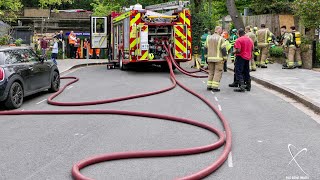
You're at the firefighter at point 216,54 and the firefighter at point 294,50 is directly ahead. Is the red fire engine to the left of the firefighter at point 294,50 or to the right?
left

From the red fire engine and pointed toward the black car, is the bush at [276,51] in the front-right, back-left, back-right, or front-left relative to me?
back-left

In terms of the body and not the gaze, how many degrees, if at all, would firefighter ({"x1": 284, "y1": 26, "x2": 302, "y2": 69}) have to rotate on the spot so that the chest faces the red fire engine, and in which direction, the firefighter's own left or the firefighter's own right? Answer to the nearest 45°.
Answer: approximately 45° to the firefighter's own left

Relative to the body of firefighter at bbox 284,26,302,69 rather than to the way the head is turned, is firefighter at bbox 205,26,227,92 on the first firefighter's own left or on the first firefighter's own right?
on the first firefighter's own left

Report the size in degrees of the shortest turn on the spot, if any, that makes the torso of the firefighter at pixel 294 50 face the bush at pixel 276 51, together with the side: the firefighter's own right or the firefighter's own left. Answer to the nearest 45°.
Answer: approximately 45° to the firefighter's own right

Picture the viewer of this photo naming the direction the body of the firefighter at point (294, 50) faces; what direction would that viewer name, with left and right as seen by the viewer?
facing away from the viewer and to the left of the viewer

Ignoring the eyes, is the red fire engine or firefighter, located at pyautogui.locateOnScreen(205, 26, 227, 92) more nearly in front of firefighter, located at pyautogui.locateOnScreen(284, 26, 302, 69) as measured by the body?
the red fire engine

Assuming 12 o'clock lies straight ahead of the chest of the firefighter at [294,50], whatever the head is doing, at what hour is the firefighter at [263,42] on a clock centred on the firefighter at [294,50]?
the firefighter at [263,42] is roughly at 11 o'clock from the firefighter at [294,50].
